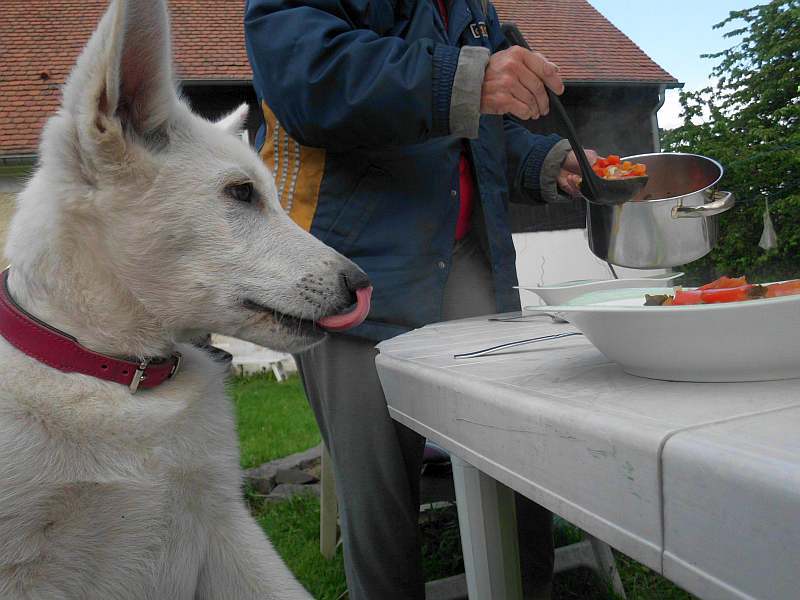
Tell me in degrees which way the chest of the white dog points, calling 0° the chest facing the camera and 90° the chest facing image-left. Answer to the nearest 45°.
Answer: approximately 270°

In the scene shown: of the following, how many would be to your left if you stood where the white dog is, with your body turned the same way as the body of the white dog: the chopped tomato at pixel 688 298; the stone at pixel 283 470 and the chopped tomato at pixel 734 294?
1

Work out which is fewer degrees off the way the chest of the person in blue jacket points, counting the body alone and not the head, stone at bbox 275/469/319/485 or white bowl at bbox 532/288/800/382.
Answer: the white bowl

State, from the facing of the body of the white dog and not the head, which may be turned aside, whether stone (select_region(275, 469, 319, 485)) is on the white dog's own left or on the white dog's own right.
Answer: on the white dog's own left

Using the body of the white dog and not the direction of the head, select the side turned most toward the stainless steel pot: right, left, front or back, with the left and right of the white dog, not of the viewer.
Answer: front

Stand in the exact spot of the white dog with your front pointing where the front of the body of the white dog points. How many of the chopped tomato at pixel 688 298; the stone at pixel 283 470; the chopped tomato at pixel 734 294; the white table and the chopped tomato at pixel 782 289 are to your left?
1

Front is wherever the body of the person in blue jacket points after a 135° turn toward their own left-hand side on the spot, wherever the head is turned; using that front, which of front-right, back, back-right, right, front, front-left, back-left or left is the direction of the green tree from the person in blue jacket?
front-right

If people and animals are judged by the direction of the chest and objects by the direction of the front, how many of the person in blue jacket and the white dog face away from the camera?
0

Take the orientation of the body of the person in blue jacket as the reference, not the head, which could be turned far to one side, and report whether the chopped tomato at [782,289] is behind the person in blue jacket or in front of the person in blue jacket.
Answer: in front

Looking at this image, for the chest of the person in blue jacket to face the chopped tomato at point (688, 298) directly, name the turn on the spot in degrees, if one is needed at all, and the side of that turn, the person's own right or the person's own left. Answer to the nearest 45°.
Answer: approximately 45° to the person's own right
